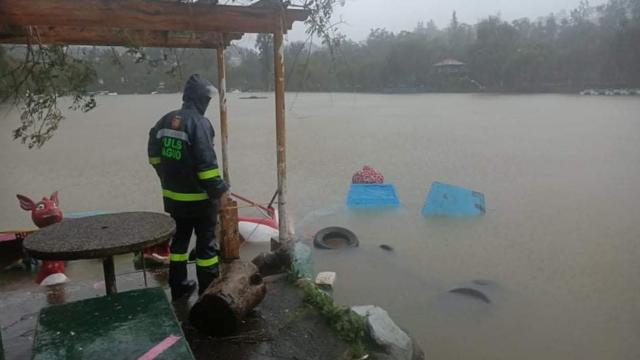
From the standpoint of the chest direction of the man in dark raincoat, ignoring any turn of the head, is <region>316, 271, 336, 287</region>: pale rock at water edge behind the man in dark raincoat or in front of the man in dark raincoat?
in front

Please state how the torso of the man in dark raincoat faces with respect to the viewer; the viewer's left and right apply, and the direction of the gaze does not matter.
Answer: facing away from the viewer and to the right of the viewer

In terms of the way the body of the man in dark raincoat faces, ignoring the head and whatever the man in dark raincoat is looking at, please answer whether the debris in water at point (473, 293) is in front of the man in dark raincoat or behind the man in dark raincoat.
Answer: in front

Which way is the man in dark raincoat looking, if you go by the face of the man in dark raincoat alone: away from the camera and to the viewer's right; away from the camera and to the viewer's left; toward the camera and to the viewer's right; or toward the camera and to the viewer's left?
away from the camera and to the viewer's right

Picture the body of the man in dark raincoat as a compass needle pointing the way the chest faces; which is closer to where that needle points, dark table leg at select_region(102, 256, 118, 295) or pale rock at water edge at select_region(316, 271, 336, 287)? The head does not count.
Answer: the pale rock at water edge

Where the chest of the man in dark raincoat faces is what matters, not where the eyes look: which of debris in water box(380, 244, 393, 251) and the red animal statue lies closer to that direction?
the debris in water

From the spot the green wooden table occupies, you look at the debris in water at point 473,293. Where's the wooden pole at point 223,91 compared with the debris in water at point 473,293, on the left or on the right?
left

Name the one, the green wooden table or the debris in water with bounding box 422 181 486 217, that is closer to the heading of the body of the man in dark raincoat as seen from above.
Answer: the debris in water

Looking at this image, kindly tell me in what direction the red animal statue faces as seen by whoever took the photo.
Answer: facing the viewer and to the right of the viewer

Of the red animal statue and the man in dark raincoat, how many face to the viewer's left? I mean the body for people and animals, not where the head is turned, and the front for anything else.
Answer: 0

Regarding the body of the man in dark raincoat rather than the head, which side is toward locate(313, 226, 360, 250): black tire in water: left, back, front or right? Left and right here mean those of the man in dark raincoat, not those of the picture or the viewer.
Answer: front
